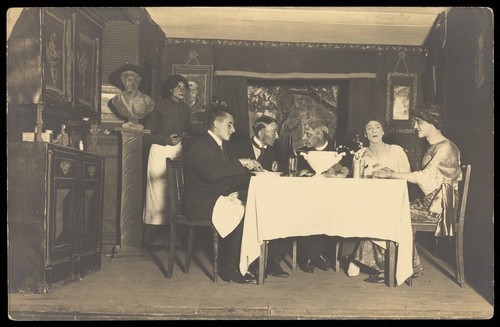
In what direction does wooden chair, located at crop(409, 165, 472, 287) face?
to the viewer's left

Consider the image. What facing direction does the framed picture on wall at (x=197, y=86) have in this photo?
toward the camera

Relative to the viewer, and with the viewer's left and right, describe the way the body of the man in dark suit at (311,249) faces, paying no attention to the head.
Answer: facing the viewer

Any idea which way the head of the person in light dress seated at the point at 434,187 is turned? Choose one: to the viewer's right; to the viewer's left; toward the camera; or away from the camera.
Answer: to the viewer's left

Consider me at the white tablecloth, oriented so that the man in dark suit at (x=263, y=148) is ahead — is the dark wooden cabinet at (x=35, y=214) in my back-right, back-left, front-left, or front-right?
front-left

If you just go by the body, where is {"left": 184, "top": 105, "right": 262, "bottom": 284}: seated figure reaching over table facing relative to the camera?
to the viewer's right

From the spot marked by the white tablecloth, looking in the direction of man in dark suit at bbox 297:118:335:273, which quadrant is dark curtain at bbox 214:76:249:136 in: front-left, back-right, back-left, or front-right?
front-left

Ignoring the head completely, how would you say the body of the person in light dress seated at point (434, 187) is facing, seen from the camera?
to the viewer's left

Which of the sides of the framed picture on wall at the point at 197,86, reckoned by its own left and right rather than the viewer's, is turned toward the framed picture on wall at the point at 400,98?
left

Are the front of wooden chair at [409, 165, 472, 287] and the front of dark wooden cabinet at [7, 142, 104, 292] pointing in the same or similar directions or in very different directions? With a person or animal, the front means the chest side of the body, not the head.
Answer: very different directions

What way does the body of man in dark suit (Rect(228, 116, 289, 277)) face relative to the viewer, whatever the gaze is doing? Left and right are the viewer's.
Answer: facing the viewer and to the right of the viewer

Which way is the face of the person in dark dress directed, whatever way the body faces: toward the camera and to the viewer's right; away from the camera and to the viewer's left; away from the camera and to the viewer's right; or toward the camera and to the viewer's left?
toward the camera and to the viewer's right

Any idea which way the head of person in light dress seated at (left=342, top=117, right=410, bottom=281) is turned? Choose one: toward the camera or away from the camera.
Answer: toward the camera

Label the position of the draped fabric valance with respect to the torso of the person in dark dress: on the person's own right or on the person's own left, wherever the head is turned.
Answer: on the person's own left
